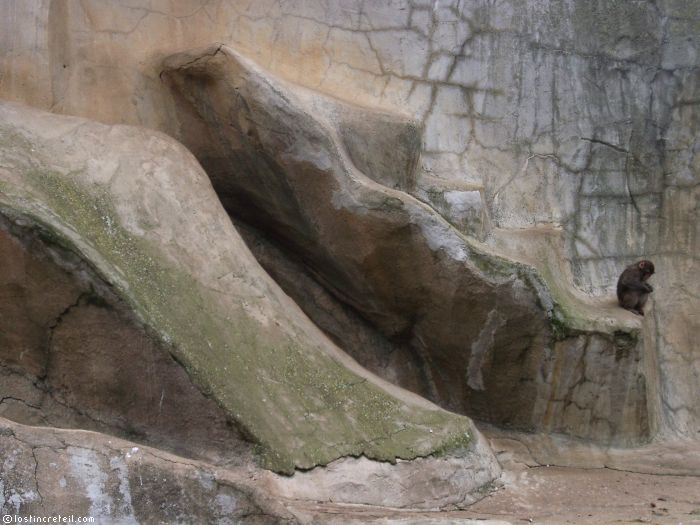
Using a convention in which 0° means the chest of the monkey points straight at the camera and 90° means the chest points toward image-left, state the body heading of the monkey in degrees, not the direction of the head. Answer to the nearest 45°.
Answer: approximately 270°
